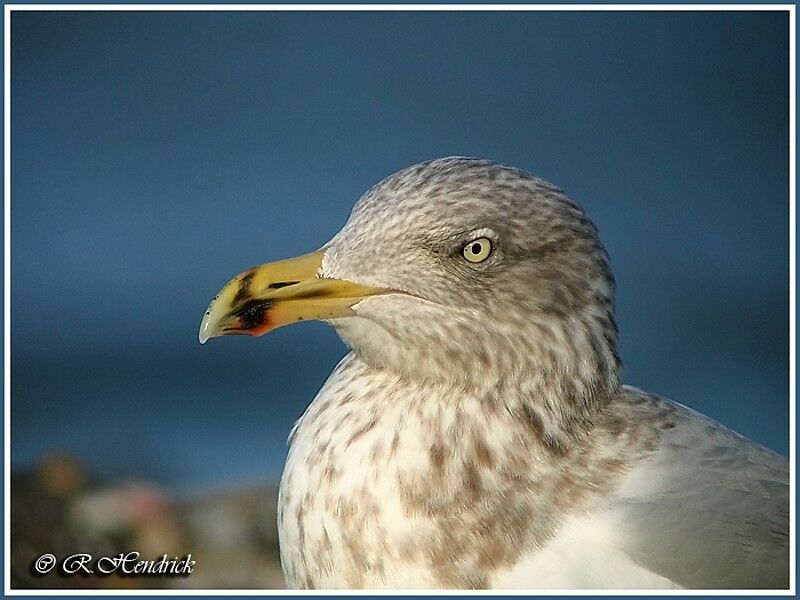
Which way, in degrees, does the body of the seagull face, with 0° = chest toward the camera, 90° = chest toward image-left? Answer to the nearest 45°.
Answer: approximately 90°
